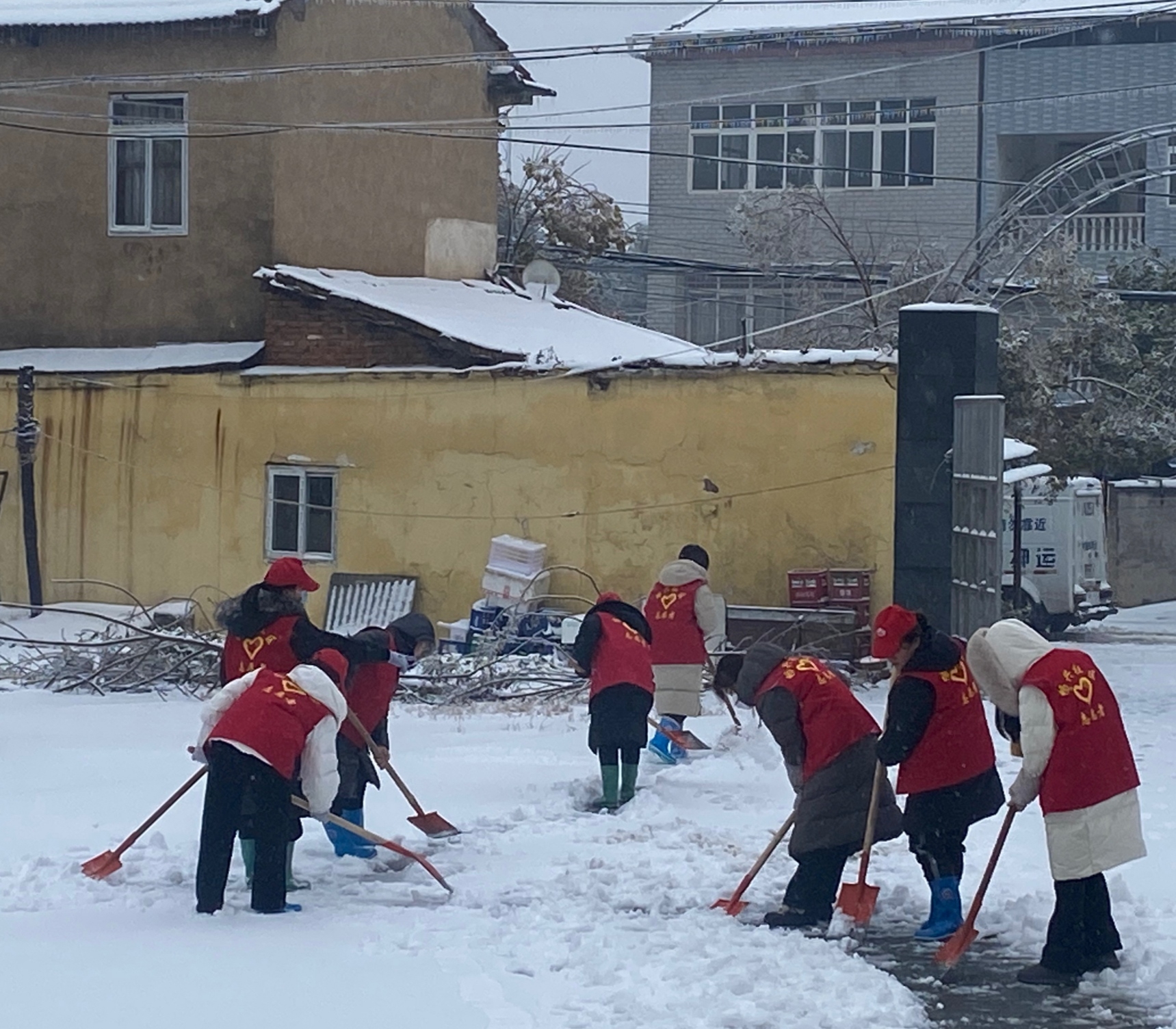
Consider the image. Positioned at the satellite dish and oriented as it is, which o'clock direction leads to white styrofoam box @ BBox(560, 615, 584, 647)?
The white styrofoam box is roughly at 12 o'clock from the satellite dish.

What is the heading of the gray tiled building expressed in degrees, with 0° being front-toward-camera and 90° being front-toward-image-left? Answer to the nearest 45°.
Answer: approximately 0°

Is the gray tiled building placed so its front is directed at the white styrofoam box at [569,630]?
yes

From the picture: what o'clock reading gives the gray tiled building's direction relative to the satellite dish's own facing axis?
The gray tiled building is roughly at 7 o'clock from the satellite dish.

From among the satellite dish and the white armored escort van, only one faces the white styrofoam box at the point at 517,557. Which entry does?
the satellite dish

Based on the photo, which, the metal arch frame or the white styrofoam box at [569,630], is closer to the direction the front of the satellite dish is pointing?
the white styrofoam box

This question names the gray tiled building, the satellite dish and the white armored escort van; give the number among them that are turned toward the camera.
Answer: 2

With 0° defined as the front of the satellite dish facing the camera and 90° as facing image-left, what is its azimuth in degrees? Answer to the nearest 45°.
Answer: approximately 0°
